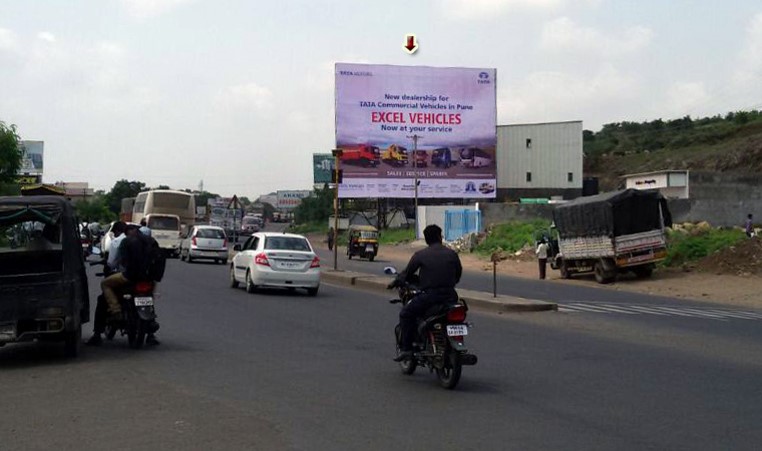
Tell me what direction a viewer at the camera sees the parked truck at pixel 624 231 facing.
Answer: facing away from the viewer and to the left of the viewer

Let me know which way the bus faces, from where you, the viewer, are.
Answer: facing away from the viewer and to the left of the viewer

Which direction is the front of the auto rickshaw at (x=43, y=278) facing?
away from the camera

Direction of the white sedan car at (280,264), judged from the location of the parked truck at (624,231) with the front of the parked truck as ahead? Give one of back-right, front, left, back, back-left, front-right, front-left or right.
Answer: left

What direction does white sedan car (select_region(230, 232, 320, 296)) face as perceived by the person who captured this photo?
facing away from the viewer and to the left of the viewer

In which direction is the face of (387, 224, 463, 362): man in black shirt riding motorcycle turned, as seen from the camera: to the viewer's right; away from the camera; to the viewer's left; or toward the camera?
away from the camera

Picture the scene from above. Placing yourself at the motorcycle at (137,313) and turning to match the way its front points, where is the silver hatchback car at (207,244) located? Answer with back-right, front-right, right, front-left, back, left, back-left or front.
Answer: front-right

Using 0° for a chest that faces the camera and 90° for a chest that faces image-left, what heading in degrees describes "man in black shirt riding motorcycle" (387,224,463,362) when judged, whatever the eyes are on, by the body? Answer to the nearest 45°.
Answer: approximately 135°

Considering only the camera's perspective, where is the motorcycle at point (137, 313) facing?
facing away from the viewer and to the left of the viewer

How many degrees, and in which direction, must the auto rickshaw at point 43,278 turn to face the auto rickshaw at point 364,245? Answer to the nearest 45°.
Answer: approximately 45° to its right

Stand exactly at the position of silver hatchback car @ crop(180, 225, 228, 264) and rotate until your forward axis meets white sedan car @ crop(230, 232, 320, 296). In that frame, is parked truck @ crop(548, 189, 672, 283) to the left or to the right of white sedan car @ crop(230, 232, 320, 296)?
left

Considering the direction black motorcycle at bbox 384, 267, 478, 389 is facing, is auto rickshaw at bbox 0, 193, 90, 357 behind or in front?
in front

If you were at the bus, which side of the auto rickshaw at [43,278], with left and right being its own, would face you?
front
